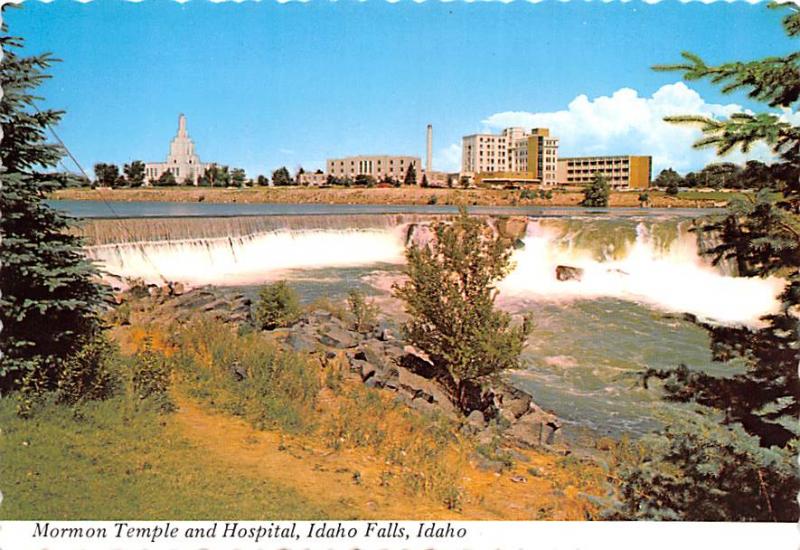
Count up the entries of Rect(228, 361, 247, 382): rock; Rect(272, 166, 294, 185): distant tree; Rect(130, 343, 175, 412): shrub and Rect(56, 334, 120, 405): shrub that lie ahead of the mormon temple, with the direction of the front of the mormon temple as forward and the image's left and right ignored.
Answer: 3

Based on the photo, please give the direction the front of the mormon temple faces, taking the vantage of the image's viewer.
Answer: facing the viewer

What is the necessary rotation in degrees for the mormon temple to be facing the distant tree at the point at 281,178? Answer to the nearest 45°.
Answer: approximately 135° to its left

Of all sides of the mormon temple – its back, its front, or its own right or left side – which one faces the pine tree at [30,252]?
front

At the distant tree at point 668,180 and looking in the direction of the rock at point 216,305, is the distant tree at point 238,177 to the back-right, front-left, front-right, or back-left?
front-right

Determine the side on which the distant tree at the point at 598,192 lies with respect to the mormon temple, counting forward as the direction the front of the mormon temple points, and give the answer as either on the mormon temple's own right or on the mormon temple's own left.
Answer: on the mormon temple's own left

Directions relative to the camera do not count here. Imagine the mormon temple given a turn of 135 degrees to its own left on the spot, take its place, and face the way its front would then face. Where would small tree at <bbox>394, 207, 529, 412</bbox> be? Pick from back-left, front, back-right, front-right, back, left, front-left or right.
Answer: right

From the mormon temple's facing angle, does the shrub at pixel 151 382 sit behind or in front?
in front

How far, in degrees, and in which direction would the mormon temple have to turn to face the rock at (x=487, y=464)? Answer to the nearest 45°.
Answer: approximately 45° to its left

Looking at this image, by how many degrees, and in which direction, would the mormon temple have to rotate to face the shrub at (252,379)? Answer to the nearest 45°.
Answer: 0° — it already faces it

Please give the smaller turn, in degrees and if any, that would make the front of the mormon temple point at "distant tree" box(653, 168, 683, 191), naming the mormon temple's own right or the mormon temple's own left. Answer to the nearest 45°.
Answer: approximately 90° to the mormon temple's own left

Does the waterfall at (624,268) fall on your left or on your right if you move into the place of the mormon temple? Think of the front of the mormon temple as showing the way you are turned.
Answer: on your left

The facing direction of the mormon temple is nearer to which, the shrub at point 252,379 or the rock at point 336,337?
the shrub
